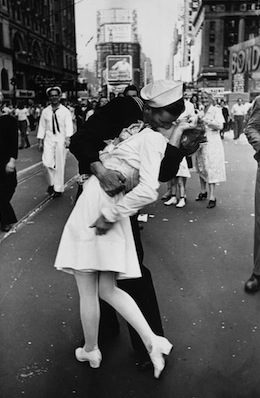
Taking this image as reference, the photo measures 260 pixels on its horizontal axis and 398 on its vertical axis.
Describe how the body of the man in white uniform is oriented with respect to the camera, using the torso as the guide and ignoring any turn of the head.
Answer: toward the camera

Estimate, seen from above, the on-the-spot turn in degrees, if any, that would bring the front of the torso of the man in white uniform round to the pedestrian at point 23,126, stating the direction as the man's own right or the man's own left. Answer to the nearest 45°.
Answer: approximately 180°

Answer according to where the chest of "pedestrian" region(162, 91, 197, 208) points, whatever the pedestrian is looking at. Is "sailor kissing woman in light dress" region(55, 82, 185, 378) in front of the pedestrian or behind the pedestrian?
in front

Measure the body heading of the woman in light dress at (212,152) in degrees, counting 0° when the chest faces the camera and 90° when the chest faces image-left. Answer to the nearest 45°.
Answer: approximately 45°

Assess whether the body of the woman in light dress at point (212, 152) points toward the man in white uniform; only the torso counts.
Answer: no

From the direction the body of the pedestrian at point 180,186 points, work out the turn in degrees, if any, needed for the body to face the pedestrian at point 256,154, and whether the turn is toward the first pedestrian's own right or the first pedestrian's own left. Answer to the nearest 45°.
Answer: approximately 45° to the first pedestrian's own left

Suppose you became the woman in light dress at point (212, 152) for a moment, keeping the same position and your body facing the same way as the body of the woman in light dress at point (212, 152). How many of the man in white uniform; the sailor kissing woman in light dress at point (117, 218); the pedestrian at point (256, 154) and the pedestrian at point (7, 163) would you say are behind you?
0

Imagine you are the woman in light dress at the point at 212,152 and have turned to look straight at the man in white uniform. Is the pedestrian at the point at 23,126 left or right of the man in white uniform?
right

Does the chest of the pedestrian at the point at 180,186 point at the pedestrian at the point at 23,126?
no

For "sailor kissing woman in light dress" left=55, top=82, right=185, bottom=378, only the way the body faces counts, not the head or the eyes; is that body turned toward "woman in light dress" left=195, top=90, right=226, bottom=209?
no

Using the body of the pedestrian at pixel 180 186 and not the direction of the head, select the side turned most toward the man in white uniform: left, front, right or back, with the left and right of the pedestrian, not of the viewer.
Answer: right
